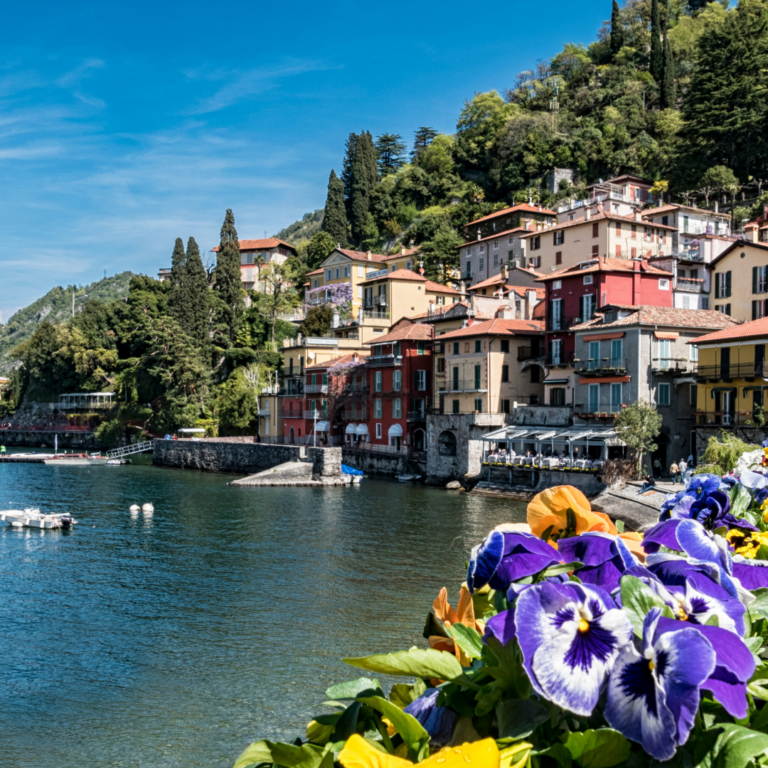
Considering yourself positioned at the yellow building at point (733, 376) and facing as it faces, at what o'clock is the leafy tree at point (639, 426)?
The leafy tree is roughly at 1 o'clock from the yellow building.

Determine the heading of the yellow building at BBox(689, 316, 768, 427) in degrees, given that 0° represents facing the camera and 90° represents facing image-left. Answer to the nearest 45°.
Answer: approximately 45°
